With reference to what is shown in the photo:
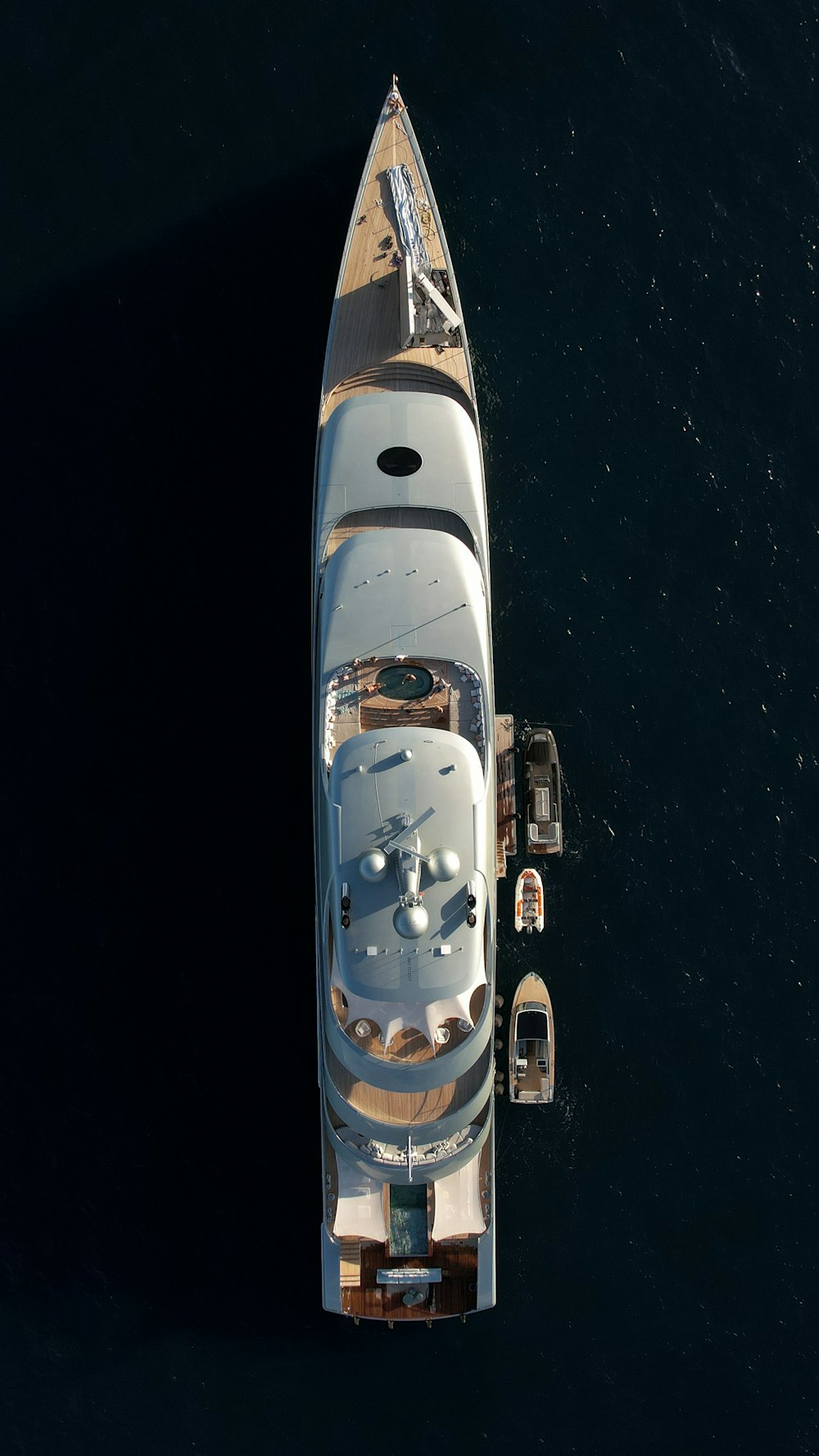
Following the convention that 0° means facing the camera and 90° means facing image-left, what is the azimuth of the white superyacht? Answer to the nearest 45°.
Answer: approximately 180°
